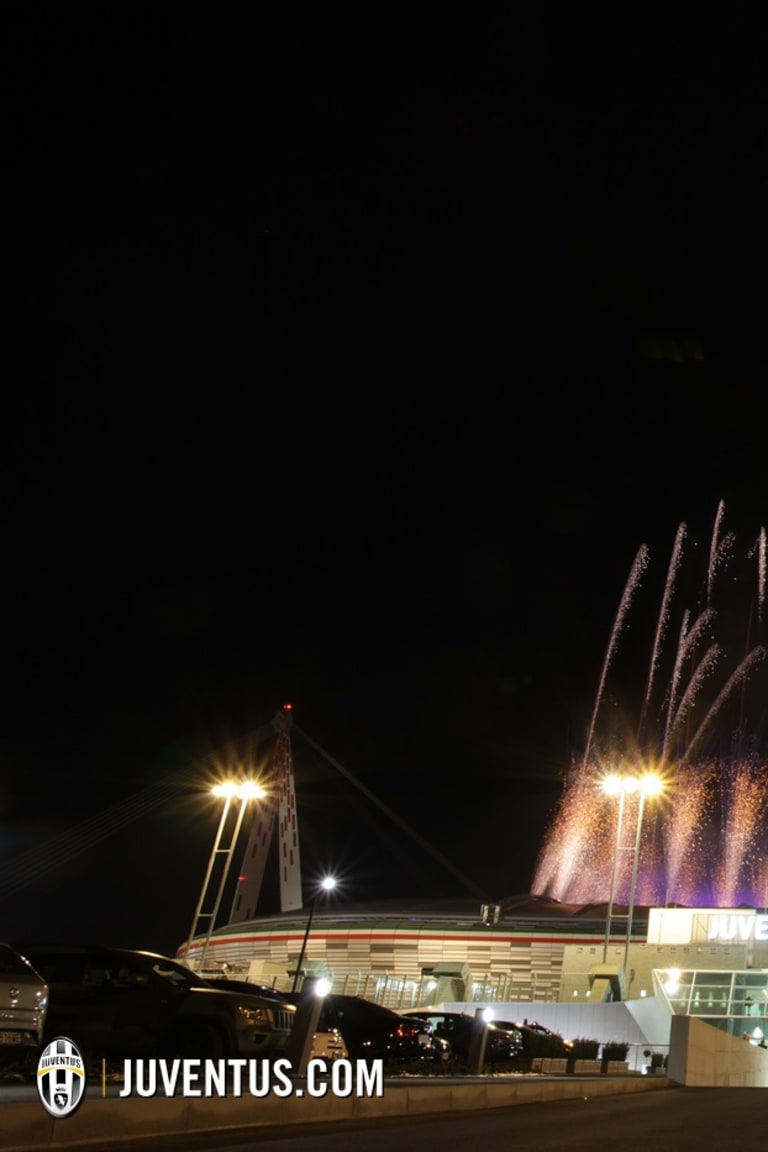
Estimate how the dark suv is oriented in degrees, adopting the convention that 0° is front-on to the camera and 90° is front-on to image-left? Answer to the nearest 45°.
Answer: approximately 315°

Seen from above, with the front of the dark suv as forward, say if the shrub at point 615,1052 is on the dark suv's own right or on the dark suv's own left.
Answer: on the dark suv's own left

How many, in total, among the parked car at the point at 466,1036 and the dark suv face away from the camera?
0

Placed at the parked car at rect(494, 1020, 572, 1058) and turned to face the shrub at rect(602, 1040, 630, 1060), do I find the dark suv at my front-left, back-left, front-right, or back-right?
back-right
